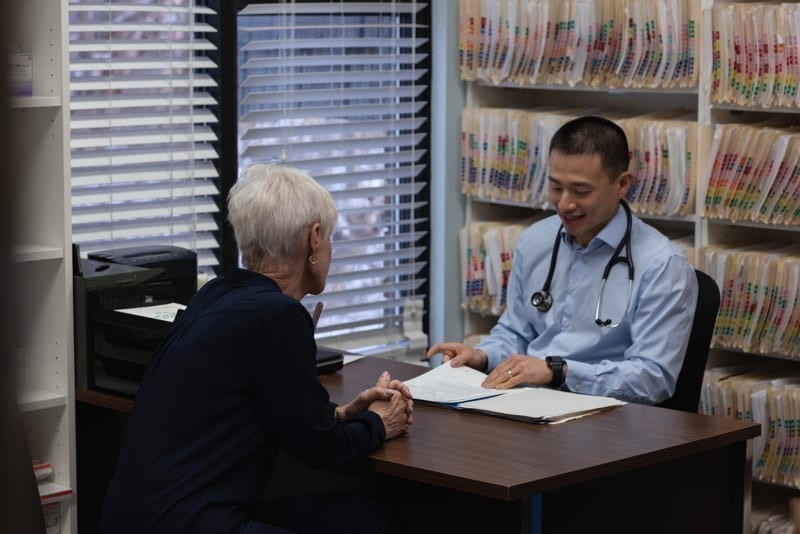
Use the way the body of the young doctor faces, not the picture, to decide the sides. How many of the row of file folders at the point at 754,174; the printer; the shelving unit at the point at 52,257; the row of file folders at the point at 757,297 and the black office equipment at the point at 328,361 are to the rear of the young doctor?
2

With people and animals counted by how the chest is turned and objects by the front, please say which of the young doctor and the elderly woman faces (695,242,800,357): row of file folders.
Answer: the elderly woman

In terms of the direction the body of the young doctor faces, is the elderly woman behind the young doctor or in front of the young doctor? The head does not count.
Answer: in front

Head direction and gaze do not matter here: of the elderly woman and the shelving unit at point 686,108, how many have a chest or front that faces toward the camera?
1

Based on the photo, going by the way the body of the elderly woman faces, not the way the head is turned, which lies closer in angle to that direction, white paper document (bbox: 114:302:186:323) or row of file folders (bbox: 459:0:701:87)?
the row of file folders

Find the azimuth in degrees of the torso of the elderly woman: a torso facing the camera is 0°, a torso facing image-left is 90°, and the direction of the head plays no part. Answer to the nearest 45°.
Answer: approximately 225°

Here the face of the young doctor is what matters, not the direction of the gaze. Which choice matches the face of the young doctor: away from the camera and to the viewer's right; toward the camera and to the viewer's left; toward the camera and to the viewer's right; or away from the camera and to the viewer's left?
toward the camera and to the viewer's left

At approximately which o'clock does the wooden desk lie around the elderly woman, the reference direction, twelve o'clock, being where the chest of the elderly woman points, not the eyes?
The wooden desk is roughly at 1 o'clock from the elderly woman.

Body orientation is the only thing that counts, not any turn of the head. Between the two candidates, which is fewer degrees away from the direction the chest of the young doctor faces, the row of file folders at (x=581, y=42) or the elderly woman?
the elderly woman

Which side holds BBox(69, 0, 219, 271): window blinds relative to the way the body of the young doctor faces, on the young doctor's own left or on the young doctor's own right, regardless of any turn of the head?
on the young doctor's own right

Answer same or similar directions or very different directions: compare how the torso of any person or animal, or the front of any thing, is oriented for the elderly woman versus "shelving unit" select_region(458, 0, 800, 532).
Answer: very different directions

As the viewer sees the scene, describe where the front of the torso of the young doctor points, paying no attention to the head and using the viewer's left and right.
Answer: facing the viewer and to the left of the viewer

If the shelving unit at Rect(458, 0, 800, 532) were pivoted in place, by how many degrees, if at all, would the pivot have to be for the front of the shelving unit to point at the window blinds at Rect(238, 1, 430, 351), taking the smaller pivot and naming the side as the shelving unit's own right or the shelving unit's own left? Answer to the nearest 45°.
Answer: approximately 90° to the shelving unit's own right

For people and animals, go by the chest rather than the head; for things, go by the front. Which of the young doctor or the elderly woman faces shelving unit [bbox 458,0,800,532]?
the elderly woman

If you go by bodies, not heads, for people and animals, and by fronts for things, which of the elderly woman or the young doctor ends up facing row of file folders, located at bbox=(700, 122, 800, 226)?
the elderly woman

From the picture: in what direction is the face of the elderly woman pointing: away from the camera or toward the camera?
away from the camera

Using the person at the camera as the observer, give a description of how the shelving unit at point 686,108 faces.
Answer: facing the viewer

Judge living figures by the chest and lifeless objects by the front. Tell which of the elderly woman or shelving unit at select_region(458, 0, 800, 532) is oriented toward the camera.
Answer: the shelving unit

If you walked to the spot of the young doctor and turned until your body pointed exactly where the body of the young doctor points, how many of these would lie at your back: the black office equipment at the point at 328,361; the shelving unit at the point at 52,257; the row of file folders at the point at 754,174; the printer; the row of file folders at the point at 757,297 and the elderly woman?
2
